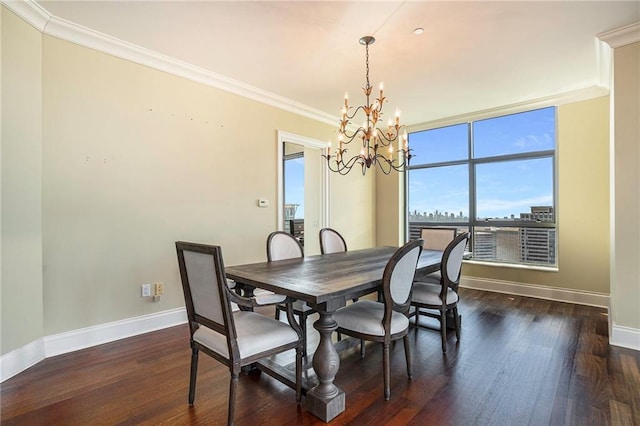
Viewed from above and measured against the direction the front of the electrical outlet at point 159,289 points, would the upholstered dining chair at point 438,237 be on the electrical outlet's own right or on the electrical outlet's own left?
on the electrical outlet's own left

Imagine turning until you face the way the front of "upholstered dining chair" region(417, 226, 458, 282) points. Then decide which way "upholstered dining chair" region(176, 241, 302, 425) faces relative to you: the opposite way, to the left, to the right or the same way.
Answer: the opposite way

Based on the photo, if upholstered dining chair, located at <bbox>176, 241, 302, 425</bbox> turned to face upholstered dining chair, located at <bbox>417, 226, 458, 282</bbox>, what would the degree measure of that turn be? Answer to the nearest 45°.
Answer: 0° — it already faces it

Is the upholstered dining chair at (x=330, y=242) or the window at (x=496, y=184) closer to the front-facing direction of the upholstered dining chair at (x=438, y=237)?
the upholstered dining chair

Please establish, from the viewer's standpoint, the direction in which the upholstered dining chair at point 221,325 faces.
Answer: facing away from the viewer and to the right of the viewer

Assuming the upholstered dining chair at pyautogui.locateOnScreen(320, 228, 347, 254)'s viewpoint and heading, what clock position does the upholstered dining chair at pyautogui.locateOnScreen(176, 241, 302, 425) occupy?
the upholstered dining chair at pyautogui.locateOnScreen(176, 241, 302, 425) is roughly at 2 o'clock from the upholstered dining chair at pyautogui.locateOnScreen(320, 228, 347, 254).

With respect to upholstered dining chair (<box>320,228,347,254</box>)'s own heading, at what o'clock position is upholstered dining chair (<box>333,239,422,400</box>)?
upholstered dining chair (<box>333,239,422,400</box>) is roughly at 1 o'clock from upholstered dining chair (<box>320,228,347,254</box>).

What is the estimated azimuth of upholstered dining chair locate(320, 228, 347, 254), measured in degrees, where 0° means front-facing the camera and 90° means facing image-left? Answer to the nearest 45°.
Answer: approximately 315°

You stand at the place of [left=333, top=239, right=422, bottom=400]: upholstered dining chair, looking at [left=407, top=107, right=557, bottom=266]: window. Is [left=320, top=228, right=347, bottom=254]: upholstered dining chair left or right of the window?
left

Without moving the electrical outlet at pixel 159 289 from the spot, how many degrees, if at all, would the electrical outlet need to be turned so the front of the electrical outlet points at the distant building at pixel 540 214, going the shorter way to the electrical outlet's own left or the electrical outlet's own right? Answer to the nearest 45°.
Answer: approximately 90° to the electrical outlet's own left
